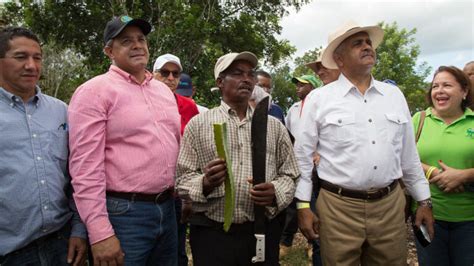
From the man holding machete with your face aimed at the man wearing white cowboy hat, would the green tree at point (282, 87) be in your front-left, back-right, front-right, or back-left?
front-left

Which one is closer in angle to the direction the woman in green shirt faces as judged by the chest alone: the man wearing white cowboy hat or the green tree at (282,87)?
the man wearing white cowboy hat

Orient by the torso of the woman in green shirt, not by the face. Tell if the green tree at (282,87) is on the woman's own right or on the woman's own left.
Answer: on the woman's own right

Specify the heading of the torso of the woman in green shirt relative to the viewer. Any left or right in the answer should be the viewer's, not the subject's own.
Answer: facing the viewer and to the left of the viewer

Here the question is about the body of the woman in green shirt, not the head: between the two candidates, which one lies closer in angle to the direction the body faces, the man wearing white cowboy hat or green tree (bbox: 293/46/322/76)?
the man wearing white cowboy hat

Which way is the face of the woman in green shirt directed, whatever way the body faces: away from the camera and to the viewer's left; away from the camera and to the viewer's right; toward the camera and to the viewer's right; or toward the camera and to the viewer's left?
toward the camera and to the viewer's left

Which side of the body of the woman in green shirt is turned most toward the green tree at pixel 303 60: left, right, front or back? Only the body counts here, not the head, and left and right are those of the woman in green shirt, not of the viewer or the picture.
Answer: right
